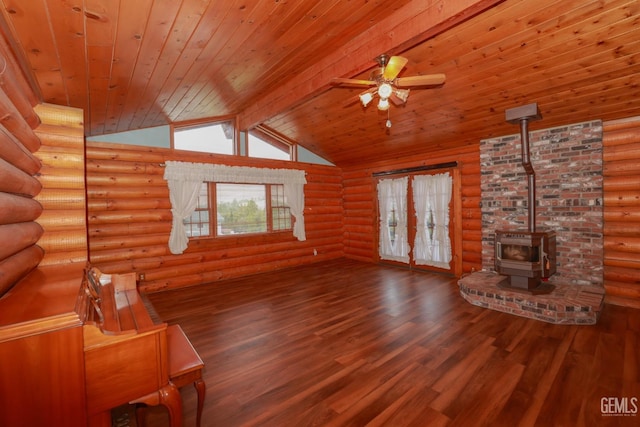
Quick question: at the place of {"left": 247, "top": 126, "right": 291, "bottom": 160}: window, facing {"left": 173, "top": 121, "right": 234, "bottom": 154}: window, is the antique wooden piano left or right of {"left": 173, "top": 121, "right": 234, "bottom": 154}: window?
left

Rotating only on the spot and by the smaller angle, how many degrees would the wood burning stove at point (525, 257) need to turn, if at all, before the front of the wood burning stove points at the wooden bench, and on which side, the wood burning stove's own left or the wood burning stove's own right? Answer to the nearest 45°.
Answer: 0° — it already faces it

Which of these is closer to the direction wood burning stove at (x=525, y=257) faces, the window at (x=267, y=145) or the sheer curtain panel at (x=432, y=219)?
the window

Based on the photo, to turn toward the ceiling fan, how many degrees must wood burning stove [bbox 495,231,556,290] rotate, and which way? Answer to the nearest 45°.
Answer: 0° — it already faces it

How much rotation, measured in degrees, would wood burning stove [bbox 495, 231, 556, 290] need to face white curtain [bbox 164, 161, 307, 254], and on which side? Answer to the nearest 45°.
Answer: approximately 45° to its right

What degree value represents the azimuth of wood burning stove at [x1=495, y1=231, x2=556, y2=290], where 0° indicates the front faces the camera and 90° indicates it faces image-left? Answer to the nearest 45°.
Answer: approximately 45°

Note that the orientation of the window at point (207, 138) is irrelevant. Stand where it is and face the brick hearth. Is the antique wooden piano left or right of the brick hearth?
right

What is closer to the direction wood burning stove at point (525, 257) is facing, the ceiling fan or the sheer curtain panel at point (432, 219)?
the ceiling fan

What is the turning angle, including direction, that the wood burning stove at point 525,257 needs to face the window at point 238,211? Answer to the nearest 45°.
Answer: approximately 45° to its right
